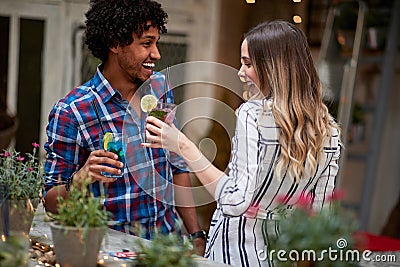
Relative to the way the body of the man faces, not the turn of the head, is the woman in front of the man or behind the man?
in front

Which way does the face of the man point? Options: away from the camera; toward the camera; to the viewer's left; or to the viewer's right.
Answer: to the viewer's right

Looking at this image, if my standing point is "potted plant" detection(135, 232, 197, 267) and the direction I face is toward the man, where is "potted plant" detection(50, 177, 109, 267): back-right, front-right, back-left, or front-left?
front-left

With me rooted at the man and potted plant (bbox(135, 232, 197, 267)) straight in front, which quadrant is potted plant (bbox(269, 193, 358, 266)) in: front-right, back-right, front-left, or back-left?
front-left

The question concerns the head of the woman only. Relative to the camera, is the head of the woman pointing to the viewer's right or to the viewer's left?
to the viewer's left

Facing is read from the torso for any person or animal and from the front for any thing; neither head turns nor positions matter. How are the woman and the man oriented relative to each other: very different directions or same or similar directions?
very different directions

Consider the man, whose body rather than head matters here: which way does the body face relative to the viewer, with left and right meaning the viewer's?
facing the viewer and to the right of the viewer

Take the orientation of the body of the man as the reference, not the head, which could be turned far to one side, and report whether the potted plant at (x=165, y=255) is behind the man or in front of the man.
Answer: in front

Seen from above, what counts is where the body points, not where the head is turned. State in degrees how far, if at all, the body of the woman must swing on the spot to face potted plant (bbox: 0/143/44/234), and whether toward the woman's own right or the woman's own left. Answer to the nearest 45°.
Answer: approximately 45° to the woman's own left

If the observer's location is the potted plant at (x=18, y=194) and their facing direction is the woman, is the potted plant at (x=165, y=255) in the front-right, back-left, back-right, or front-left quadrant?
front-right

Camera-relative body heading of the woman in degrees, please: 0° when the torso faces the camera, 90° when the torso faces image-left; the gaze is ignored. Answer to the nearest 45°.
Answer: approximately 135°

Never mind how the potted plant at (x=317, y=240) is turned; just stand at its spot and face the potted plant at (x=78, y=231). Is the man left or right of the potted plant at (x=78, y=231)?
right

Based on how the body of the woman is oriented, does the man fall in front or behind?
in front

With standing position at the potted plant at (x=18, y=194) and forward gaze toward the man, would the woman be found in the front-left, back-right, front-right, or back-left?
front-right
